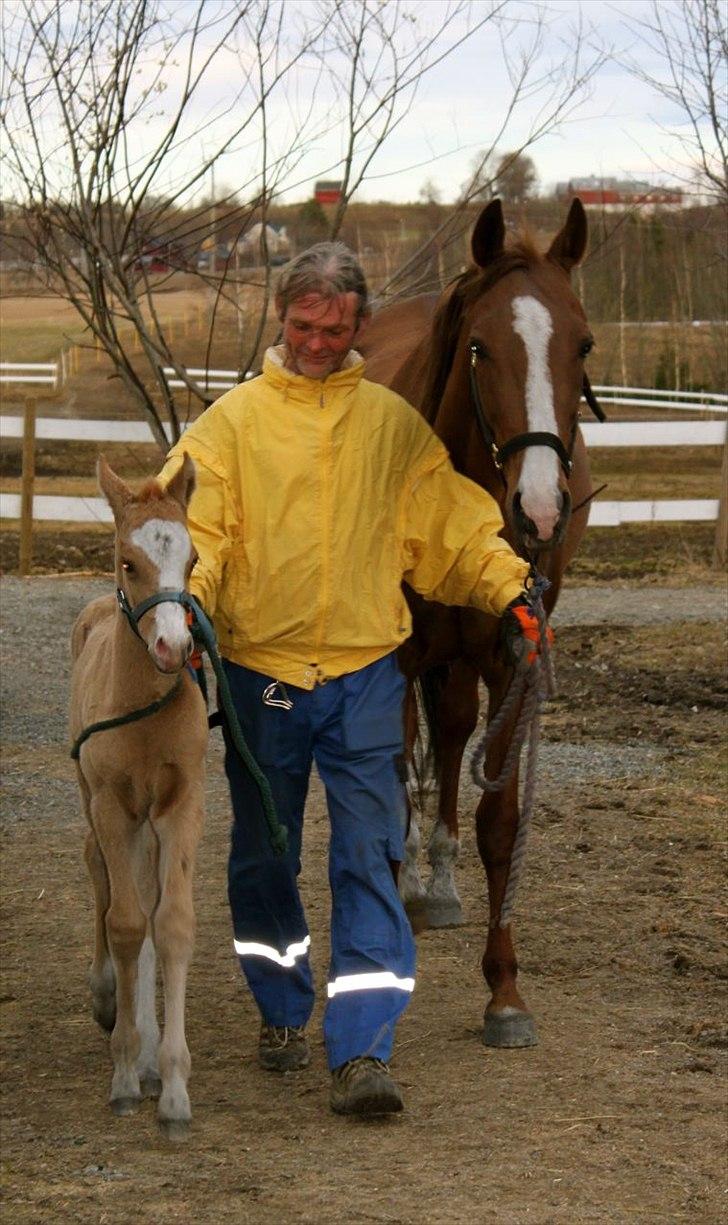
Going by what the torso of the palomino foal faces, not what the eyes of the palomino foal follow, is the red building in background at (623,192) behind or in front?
behind

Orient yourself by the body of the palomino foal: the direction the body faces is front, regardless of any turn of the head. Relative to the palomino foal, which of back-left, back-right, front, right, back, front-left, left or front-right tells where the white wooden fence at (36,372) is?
back

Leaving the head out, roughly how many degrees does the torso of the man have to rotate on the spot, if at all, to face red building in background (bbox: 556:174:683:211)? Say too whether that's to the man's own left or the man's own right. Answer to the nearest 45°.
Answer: approximately 180°

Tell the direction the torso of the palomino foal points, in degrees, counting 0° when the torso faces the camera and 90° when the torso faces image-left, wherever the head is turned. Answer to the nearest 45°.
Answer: approximately 0°

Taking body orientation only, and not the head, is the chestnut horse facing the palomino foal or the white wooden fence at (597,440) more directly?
the palomino foal

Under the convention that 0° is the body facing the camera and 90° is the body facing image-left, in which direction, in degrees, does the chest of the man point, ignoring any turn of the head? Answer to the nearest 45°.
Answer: approximately 0°

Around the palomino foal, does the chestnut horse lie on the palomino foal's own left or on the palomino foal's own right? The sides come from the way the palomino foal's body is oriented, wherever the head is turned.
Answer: on the palomino foal's own left

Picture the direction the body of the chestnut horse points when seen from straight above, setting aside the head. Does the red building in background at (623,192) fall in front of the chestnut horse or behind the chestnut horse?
behind
